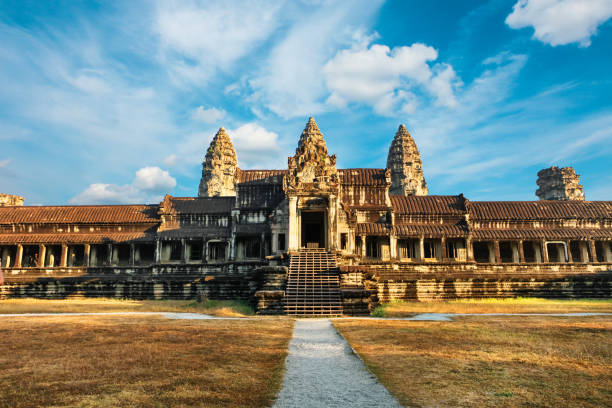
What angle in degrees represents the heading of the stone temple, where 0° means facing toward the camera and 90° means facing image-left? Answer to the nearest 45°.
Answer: approximately 0°
